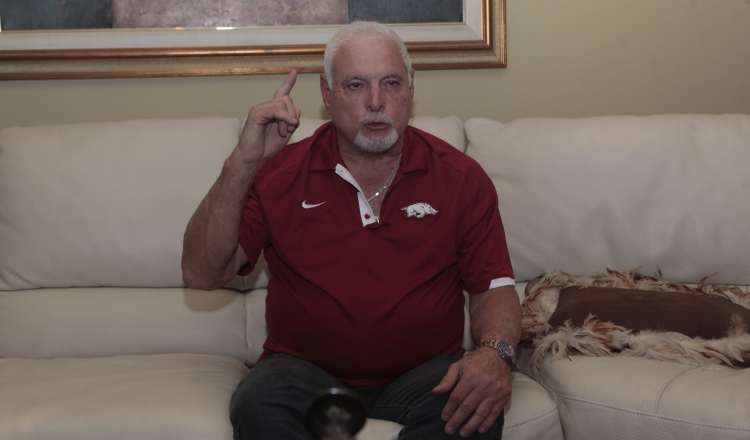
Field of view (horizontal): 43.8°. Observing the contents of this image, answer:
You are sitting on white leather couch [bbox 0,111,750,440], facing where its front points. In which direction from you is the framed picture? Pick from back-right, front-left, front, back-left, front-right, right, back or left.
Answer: back

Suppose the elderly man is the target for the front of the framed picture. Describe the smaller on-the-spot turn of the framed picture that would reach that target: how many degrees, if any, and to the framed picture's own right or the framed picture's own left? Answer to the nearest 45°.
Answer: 0° — it already faces them

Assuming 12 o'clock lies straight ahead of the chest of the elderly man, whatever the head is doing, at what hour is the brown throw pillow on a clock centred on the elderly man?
The brown throw pillow is roughly at 9 o'clock from the elderly man.

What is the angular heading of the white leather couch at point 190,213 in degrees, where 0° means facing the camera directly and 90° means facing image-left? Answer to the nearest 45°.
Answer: approximately 0°

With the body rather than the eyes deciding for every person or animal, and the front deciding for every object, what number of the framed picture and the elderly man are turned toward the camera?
2

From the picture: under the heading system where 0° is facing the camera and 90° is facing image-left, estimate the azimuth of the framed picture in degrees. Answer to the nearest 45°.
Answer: approximately 0°
